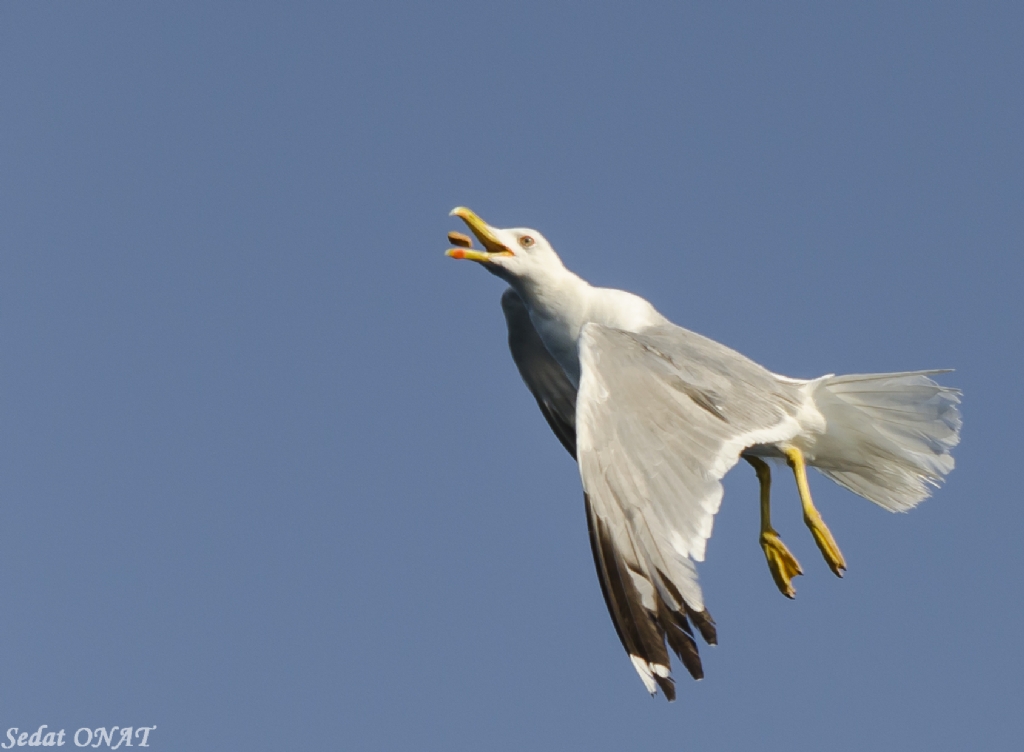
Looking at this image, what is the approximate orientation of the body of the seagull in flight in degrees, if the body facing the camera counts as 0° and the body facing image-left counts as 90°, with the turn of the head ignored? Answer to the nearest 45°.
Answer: approximately 90°
